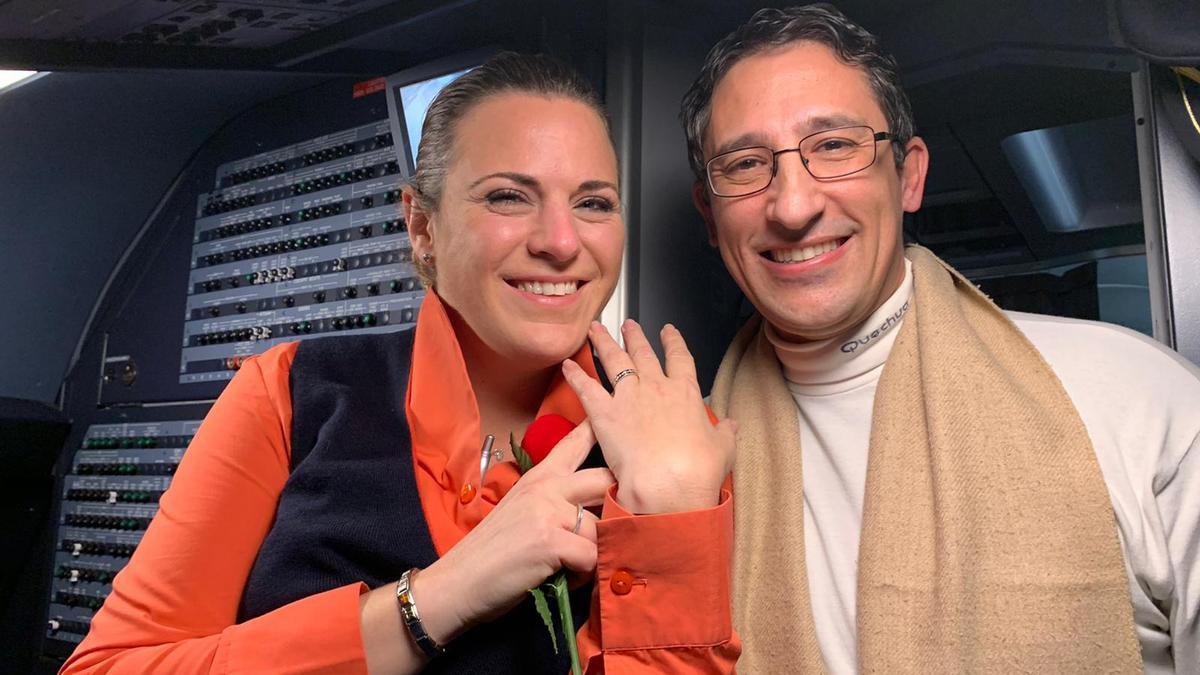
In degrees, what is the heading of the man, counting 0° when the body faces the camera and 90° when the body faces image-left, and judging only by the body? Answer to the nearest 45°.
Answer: approximately 45°

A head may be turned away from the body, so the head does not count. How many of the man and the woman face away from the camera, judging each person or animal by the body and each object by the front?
0

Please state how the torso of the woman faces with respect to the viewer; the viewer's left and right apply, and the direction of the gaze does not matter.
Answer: facing the viewer and to the right of the viewer
